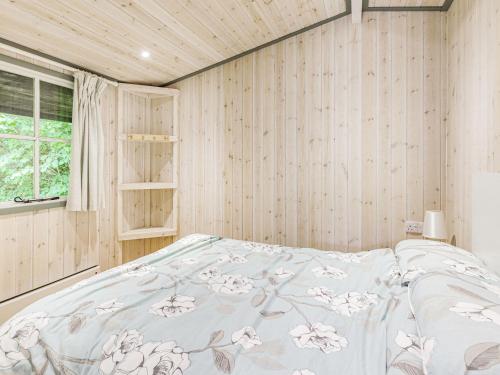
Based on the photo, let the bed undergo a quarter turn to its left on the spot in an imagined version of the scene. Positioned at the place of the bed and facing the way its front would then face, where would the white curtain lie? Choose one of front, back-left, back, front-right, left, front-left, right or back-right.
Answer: back-right

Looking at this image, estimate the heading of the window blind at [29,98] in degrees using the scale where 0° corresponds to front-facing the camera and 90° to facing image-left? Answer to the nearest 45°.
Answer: approximately 315°

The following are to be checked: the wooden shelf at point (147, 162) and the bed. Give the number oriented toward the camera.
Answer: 1

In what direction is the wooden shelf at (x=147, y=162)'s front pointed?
toward the camera

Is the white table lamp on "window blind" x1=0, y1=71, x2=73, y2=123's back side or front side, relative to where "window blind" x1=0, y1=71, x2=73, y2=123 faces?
on the front side

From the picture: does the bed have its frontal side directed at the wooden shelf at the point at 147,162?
no

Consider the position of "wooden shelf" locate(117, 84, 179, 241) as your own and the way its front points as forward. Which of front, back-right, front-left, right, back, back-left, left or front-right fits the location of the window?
front-right

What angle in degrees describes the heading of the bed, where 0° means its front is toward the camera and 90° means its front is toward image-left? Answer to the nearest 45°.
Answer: approximately 90°

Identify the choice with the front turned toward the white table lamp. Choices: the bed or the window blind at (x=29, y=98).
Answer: the window blind

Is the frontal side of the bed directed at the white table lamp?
no

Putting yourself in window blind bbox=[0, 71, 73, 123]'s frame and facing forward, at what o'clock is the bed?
The bed is roughly at 1 o'clock from the window blind.

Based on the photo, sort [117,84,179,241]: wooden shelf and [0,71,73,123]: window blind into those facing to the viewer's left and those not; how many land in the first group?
0

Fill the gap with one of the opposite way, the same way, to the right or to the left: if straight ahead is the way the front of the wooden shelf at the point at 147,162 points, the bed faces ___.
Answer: to the right

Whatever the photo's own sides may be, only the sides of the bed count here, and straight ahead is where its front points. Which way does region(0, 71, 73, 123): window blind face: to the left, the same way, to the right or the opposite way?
the opposite way

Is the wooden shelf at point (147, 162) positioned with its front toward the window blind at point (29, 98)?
no

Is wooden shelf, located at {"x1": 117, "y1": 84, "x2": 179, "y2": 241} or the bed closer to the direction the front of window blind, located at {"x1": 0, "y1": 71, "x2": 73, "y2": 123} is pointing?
the bed
